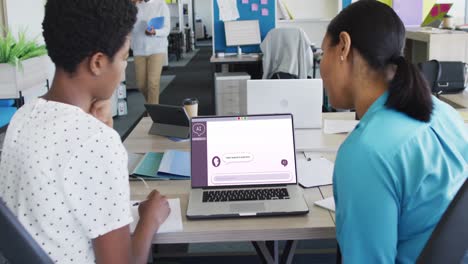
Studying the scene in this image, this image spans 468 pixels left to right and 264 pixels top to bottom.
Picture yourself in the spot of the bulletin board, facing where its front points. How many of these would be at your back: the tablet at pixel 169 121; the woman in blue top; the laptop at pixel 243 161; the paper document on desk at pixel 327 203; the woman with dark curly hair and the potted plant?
0

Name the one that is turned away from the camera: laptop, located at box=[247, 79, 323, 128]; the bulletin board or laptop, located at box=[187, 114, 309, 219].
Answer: laptop, located at box=[247, 79, 323, 128]

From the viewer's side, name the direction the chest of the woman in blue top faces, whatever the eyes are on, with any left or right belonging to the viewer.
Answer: facing away from the viewer and to the left of the viewer

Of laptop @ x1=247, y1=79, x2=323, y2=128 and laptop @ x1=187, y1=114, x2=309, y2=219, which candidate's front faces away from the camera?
laptop @ x1=247, y1=79, x2=323, y2=128

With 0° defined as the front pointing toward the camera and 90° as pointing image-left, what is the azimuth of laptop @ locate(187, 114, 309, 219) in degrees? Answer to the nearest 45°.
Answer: approximately 0°

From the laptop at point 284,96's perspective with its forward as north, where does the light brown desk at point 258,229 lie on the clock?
The light brown desk is roughly at 6 o'clock from the laptop.

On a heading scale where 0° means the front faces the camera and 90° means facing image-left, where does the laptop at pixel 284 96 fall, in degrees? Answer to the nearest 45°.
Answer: approximately 180°

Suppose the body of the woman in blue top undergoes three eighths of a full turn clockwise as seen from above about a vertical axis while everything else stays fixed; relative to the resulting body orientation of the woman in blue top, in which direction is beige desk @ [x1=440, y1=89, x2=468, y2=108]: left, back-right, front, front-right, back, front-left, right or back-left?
left

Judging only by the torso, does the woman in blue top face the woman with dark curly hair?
no

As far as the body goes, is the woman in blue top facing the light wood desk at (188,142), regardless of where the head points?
yes

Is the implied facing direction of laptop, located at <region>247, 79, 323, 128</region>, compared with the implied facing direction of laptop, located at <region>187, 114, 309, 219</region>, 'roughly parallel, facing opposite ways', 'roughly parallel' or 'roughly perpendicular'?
roughly parallel, facing opposite ways

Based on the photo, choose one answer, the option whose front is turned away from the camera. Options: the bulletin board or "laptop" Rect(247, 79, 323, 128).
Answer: the laptop

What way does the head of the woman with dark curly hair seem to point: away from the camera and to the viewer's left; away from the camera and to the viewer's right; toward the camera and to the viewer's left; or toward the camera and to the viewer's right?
away from the camera and to the viewer's right

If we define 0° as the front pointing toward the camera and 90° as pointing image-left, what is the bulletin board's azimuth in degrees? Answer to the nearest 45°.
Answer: approximately 0°

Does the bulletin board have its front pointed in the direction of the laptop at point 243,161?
yes

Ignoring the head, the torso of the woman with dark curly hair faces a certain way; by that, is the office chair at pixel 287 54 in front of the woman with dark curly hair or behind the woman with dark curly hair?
in front

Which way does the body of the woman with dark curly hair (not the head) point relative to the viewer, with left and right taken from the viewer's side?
facing away from the viewer and to the right of the viewer

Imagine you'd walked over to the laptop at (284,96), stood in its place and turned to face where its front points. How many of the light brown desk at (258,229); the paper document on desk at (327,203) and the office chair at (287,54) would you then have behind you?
2

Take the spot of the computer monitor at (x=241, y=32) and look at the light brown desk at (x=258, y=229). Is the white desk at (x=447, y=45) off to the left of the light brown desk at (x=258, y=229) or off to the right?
left

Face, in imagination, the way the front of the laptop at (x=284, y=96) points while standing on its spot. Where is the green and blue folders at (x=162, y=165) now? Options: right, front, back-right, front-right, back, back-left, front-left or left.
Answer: back-left

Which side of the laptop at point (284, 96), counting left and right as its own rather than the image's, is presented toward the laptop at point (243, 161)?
back

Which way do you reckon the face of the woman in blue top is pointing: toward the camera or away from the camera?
away from the camera
